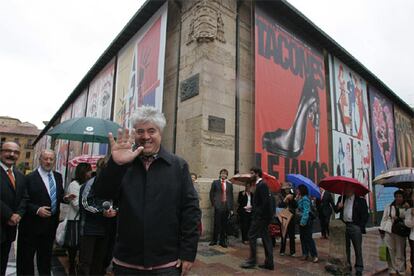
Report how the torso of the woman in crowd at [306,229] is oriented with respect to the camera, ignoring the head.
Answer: to the viewer's left

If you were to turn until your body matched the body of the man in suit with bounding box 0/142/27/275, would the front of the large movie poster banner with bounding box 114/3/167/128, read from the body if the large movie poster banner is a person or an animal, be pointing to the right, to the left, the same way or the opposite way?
to the right

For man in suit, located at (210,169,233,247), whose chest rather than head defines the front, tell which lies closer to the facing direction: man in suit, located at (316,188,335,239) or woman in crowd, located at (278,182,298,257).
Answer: the woman in crowd

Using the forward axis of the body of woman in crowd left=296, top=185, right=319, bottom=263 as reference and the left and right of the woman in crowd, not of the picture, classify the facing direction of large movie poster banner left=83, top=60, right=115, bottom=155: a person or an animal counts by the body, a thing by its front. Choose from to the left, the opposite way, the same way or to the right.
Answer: to the left

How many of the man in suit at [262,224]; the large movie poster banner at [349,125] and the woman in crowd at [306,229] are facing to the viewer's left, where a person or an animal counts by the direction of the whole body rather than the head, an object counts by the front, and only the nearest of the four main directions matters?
2

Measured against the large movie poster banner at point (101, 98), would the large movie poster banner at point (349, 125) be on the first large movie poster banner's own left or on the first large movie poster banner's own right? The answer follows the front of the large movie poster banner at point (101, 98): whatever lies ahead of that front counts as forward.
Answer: on the first large movie poster banner's own left
